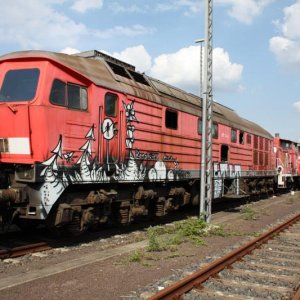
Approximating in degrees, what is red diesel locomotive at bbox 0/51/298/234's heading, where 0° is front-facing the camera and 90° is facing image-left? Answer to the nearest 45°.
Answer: approximately 45°

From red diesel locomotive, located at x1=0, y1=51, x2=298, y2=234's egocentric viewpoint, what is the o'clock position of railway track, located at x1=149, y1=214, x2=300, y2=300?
The railway track is roughly at 9 o'clock from the red diesel locomotive.
